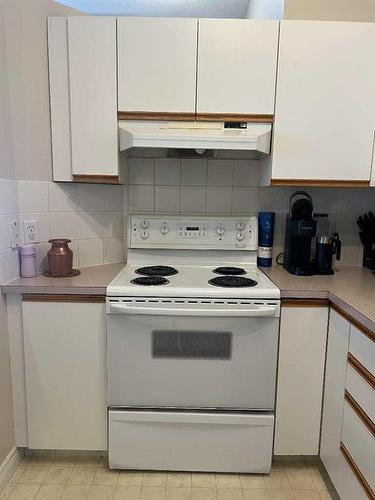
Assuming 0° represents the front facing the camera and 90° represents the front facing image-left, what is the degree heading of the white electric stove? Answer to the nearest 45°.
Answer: approximately 0°

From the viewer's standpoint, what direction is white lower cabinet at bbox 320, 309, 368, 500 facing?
to the viewer's left

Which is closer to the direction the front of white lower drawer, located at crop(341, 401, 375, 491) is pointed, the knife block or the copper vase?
the copper vase

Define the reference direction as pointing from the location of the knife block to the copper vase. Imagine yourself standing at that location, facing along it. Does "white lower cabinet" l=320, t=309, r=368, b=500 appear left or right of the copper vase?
left

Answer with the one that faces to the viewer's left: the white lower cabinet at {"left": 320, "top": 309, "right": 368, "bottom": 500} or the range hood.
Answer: the white lower cabinet

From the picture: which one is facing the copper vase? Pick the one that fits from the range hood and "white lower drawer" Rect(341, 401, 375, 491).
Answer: the white lower drawer

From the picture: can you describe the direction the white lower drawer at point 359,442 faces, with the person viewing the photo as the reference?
facing to the left of the viewer

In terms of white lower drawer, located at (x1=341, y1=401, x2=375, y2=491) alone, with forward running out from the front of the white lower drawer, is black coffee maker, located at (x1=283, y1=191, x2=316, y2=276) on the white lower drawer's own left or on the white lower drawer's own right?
on the white lower drawer's own right

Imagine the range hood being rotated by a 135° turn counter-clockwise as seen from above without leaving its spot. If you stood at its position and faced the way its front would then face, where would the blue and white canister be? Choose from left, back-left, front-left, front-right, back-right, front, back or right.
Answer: front
